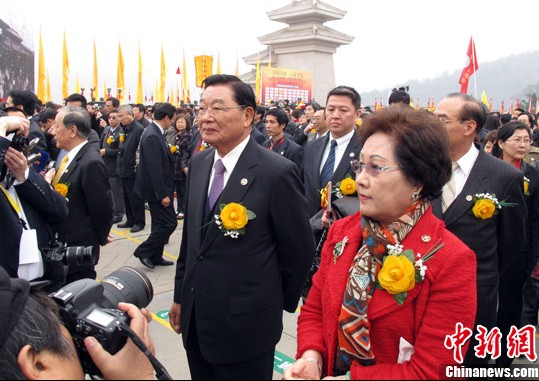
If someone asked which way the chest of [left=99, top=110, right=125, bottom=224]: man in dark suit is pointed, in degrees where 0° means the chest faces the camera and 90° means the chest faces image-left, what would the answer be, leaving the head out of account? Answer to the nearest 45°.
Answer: approximately 45°

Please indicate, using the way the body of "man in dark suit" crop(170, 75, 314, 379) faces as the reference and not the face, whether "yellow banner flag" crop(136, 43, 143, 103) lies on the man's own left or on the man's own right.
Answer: on the man's own right

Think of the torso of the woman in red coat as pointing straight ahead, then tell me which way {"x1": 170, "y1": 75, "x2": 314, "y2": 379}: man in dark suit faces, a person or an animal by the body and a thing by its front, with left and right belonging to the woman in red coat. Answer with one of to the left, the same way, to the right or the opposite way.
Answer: the same way

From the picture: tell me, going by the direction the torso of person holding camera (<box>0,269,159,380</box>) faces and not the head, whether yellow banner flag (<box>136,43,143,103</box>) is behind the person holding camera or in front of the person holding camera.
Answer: in front

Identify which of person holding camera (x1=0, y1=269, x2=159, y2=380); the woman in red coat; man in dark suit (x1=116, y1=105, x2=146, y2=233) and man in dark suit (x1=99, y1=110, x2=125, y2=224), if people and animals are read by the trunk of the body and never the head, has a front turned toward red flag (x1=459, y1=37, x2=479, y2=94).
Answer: the person holding camera

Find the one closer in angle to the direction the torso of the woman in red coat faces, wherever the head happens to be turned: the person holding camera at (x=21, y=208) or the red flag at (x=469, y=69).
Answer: the person holding camera

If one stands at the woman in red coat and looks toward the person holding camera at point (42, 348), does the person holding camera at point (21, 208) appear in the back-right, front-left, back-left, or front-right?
front-right

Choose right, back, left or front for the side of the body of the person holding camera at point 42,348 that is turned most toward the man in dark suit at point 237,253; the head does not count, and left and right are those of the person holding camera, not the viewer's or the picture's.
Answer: front

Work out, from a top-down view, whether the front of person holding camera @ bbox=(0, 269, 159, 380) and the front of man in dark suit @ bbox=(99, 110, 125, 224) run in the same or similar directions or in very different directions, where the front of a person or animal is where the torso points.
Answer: very different directions
